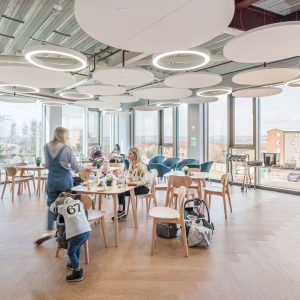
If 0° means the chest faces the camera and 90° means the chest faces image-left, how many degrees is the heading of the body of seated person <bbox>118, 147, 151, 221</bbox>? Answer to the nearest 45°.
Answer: approximately 90°

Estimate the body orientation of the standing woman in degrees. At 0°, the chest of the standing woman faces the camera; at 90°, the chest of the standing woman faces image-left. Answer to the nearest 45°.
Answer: approximately 225°

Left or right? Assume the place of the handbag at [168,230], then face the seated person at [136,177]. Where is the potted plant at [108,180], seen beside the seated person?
left

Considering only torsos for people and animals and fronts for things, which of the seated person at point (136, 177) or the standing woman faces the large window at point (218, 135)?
the standing woman

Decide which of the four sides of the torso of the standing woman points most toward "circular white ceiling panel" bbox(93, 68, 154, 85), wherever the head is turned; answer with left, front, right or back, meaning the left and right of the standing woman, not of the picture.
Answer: front

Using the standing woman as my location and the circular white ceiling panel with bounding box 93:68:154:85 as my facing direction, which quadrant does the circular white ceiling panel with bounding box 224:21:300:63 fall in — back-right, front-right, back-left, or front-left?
front-right

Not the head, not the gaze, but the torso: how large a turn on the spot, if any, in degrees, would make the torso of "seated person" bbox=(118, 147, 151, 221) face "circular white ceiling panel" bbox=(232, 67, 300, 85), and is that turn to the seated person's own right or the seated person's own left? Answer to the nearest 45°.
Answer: approximately 180°
